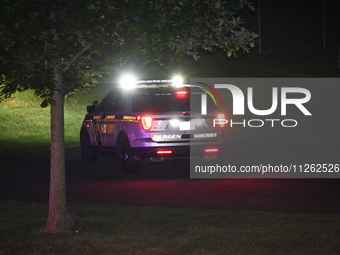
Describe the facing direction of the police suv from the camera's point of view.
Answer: facing away from the viewer and to the left of the viewer

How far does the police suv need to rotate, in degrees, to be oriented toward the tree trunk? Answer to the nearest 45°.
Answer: approximately 135° to its left
